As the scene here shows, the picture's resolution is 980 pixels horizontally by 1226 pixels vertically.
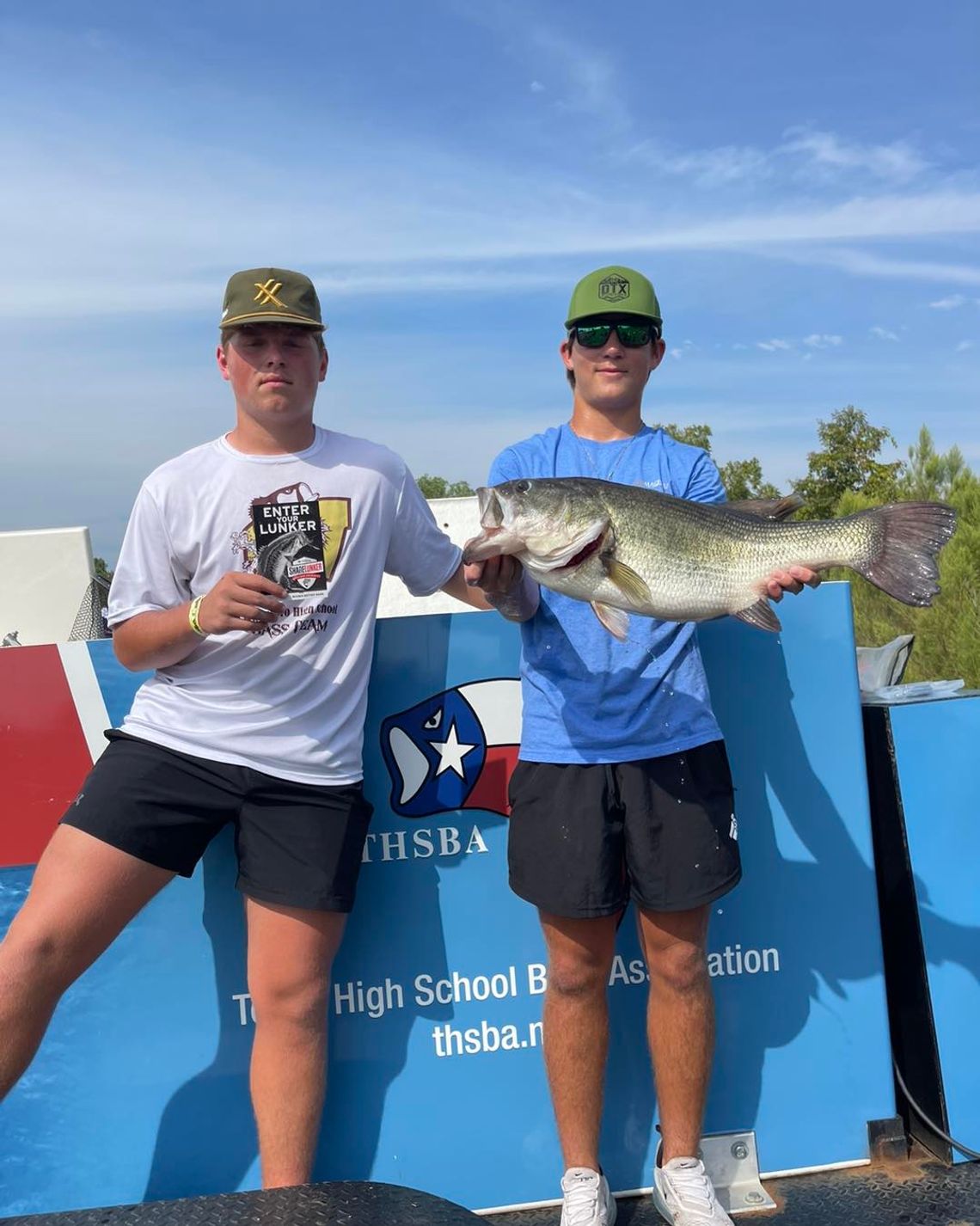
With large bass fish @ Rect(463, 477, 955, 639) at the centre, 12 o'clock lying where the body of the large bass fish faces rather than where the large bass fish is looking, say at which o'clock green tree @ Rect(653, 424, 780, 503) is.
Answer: The green tree is roughly at 3 o'clock from the large bass fish.

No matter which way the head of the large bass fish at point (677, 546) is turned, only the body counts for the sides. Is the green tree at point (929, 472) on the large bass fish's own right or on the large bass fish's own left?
on the large bass fish's own right

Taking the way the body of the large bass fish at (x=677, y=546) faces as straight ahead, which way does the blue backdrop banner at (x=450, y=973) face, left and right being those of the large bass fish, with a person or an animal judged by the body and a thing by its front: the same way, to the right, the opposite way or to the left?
to the left

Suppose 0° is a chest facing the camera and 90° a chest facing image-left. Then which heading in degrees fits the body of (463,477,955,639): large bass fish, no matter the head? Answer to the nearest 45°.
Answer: approximately 90°

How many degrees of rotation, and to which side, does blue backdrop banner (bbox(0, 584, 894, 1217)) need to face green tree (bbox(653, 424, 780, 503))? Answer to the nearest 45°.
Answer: approximately 180°

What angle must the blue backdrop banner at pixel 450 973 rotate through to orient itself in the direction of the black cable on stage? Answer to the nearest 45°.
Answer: approximately 90° to its left

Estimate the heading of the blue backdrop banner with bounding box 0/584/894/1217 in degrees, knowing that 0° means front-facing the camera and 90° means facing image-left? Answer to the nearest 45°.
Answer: approximately 0°

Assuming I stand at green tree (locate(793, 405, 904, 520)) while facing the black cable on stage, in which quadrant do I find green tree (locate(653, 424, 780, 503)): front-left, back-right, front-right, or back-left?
back-right

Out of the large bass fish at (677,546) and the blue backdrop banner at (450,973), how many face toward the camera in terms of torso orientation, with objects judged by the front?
1

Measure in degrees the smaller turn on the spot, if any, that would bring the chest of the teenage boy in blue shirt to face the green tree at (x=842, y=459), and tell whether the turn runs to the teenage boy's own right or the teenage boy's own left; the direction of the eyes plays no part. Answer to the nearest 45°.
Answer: approximately 180°
